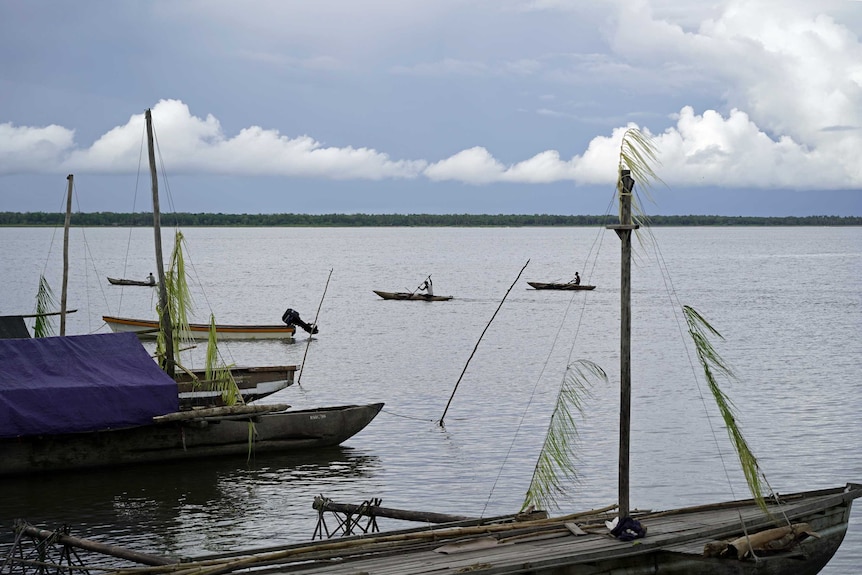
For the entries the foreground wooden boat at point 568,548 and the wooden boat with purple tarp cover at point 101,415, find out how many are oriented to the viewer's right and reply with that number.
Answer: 2

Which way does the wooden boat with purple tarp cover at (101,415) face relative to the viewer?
to the viewer's right

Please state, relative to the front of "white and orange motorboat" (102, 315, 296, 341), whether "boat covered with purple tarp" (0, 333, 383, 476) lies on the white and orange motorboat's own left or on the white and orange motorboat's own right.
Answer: on the white and orange motorboat's own left

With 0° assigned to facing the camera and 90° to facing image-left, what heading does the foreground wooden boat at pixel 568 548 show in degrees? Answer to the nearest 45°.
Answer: approximately 270°

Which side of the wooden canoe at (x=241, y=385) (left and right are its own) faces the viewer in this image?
right

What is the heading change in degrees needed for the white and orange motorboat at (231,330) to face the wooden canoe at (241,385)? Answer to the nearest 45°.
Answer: approximately 90° to its left

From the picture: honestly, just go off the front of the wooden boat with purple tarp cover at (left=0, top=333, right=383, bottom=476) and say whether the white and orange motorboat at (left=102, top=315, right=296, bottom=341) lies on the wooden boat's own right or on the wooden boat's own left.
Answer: on the wooden boat's own left

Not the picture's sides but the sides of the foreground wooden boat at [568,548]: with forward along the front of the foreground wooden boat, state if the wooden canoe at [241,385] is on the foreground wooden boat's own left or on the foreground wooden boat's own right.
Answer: on the foreground wooden boat's own left

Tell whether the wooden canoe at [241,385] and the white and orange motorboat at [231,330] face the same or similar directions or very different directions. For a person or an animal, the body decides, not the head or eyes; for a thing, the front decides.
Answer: very different directions

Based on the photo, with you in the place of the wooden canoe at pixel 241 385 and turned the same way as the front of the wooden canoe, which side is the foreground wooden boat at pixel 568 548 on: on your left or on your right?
on your right

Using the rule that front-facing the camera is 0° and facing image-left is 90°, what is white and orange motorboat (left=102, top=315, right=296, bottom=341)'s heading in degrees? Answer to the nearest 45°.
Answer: approximately 90°

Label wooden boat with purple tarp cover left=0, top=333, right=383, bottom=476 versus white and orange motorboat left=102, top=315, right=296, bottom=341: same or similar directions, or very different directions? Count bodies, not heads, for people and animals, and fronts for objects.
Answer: very different directions
